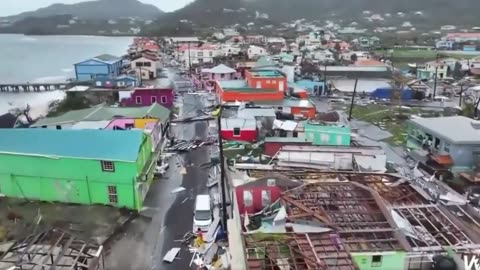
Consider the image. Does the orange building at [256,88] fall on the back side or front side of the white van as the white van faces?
on the back side

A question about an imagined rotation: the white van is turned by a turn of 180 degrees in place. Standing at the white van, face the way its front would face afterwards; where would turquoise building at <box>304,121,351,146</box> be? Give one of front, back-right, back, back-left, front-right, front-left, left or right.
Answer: front-right

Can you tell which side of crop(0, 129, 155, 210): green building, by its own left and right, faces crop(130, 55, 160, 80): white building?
left

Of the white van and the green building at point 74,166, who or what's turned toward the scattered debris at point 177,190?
the green building

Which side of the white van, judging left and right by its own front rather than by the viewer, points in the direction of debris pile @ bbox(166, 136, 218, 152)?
back

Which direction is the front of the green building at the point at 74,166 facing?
to the viewer's right

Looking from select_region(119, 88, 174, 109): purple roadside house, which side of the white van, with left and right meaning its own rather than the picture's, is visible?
back

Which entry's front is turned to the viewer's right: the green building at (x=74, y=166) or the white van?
the green building

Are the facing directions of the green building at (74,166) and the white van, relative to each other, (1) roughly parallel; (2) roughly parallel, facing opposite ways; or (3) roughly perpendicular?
roughly perpendicular

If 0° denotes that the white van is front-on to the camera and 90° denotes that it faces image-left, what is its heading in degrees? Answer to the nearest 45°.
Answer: approximately 0°

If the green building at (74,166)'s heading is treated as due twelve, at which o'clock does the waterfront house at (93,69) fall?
The waterfront house is roughly at 9 o'clock from the green building.

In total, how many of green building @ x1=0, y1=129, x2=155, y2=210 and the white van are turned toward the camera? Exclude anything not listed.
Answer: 1

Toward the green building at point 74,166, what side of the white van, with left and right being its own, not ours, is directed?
right

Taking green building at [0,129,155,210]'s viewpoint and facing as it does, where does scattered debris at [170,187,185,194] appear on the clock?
The scattered debris is roughly at 12 o'clock from the green building.

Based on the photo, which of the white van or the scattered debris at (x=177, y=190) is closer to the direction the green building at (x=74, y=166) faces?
the scattered debris
